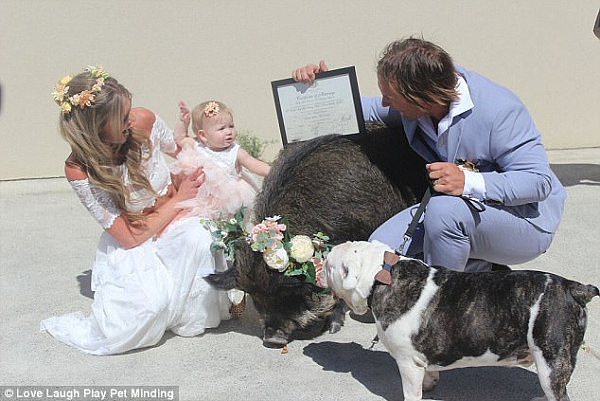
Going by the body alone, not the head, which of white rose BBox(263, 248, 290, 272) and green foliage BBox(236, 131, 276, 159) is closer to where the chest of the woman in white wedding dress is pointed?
the white rose

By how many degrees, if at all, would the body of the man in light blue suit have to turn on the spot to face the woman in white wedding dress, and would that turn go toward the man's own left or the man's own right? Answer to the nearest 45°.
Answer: approximately 45° to the man's own right

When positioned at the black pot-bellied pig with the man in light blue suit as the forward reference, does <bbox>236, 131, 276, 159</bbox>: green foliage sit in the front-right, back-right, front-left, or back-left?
back-left

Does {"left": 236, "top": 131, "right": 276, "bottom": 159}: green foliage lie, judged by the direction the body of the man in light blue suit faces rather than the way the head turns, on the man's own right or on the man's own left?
on the man's own right

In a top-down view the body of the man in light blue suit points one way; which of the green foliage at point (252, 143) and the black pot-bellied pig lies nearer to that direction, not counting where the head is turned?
the black pot-bellied pig
